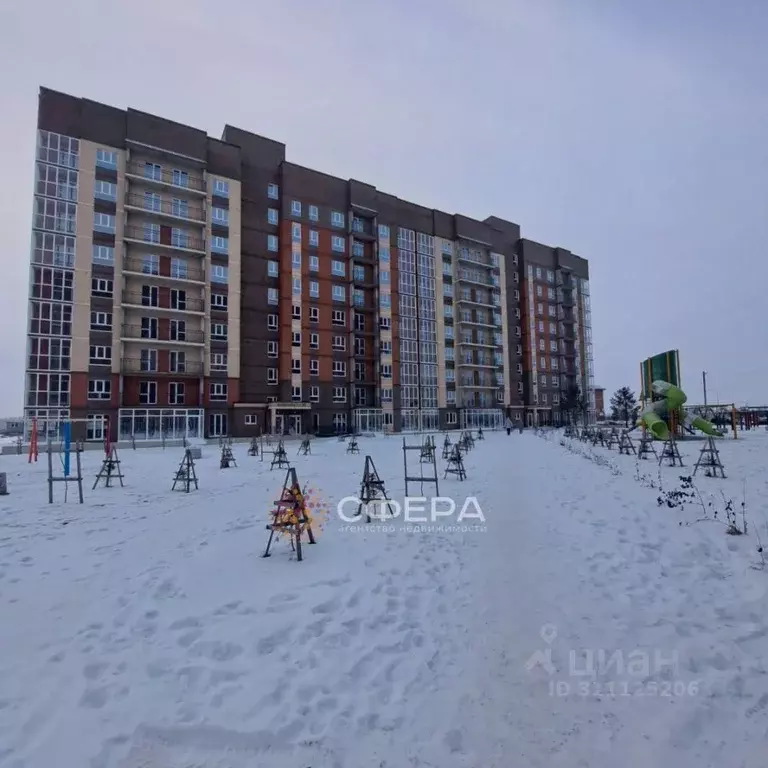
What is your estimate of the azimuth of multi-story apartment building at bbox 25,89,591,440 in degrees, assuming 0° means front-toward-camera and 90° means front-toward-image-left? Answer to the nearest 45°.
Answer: approximately 315°

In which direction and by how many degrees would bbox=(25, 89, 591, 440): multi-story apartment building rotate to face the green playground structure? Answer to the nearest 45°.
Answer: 0° — it already faces it
